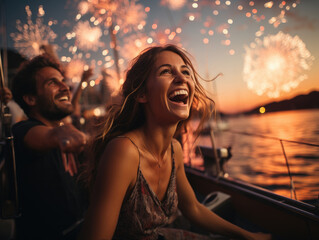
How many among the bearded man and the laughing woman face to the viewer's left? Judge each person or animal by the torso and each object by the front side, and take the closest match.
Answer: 0

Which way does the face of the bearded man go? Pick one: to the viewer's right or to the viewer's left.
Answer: to the viewer's right

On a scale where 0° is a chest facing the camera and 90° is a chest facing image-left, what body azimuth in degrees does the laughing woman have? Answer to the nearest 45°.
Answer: approximately 315°

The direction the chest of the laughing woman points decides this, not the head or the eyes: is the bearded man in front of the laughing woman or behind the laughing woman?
behind

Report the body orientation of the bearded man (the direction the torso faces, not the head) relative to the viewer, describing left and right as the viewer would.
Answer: facing the viewer and to the right of the viewer

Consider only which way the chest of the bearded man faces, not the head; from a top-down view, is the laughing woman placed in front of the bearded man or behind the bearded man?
in front
